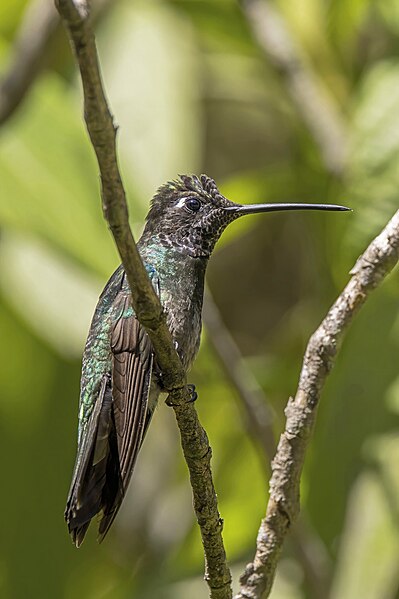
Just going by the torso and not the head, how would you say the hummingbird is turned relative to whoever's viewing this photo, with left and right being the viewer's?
facing to the right of the viewer

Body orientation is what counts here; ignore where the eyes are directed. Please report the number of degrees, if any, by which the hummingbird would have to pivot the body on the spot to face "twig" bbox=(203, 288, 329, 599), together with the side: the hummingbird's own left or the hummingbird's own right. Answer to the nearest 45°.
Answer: approximately 45° to the hummingbird's own left
